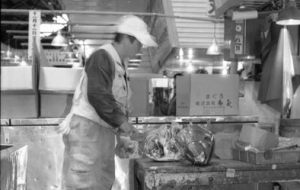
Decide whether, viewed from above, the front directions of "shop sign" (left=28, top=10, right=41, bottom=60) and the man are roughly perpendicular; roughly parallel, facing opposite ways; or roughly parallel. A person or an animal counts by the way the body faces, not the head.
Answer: roughly perpendicular

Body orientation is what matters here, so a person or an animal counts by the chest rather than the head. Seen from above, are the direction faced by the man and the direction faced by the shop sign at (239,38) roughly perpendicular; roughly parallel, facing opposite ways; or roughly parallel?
roughly perpendicular

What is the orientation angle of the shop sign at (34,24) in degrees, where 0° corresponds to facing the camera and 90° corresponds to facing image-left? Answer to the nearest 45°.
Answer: approximately 0°

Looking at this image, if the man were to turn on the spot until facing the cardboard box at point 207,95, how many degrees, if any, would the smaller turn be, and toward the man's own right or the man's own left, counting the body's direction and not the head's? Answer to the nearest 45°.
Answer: approximately 45° to the man's own left

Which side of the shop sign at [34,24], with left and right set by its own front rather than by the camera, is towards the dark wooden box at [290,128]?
left

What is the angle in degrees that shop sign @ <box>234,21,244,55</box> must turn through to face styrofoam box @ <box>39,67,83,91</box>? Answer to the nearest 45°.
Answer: approximately 45° to its right

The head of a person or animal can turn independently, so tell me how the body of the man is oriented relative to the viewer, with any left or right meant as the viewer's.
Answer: facing to the right of the viewer

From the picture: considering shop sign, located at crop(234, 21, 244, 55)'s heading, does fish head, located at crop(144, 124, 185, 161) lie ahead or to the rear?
ahead

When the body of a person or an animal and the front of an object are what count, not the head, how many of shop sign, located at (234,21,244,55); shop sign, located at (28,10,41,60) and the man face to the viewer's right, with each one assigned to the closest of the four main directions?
1

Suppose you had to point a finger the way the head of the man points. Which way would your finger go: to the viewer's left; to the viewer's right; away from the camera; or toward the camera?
to the viewer's right

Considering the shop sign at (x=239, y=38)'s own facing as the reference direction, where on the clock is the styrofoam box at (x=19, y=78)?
The styrofoam box is roughly at 2 o'clock from the shop sign.

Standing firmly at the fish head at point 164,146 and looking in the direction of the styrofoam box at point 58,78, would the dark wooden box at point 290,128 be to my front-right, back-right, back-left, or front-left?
back-right

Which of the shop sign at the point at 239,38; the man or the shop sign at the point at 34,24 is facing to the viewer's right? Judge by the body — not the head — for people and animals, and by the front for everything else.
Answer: the man
